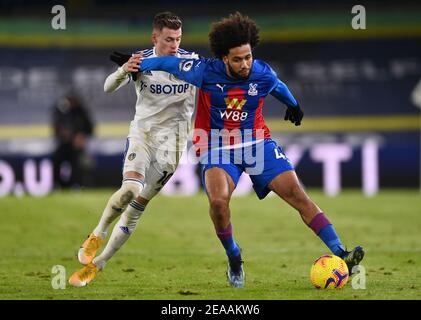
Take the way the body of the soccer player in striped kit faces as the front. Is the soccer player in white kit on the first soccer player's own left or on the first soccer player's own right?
on the first soccer player's own right

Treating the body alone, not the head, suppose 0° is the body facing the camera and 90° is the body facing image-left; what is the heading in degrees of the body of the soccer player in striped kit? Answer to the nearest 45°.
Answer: approximately 0°

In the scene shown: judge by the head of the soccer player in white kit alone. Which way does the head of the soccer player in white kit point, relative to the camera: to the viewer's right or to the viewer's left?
to the viewer's right
